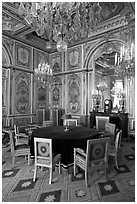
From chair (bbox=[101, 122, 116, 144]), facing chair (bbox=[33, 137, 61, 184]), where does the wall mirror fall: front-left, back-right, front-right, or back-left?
back-right

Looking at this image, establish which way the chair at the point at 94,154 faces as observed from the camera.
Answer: facing away from the viewer and to the left of the viewer

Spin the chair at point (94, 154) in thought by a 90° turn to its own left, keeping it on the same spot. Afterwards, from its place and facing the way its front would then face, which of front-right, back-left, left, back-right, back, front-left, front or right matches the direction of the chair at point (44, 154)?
front-right

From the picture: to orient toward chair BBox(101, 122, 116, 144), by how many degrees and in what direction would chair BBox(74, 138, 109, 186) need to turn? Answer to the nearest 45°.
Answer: approximately 45° to its right

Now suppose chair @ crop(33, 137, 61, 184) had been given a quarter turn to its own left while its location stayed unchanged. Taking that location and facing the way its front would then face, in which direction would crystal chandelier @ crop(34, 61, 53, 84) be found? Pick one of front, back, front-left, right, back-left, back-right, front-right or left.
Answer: front-right

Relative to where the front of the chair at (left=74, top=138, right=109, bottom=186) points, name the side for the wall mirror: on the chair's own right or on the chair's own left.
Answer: on the chair's own right

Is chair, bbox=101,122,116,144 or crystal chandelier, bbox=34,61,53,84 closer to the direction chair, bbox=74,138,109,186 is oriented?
the crystal chandelier

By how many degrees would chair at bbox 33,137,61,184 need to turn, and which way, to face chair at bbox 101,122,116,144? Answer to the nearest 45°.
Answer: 0° — it already faces it

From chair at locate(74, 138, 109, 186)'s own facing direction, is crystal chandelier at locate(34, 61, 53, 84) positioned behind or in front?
in front

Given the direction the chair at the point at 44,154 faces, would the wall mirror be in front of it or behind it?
in front

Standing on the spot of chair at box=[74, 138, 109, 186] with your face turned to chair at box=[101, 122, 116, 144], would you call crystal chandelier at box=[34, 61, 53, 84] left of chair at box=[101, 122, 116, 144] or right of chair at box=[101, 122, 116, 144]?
left

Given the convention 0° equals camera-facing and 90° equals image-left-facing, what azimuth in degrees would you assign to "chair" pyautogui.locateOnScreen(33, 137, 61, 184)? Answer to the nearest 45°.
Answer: approximately 225°
